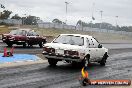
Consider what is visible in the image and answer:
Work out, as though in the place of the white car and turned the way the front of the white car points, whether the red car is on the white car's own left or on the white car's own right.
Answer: on the white car's own left

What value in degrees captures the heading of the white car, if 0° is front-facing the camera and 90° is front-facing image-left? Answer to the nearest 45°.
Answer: approximately 225°
